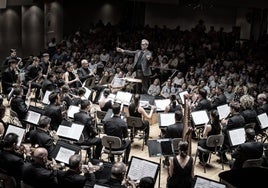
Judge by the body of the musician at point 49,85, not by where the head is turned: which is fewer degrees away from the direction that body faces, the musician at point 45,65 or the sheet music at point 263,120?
the sheet music

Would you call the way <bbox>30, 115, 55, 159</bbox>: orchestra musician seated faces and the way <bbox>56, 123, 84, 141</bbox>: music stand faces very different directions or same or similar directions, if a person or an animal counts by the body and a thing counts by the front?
very different directions

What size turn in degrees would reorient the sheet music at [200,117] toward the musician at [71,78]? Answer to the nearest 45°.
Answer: approximately 135° to its right

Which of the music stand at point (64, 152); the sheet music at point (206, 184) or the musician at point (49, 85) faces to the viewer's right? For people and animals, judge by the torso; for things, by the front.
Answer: the musician

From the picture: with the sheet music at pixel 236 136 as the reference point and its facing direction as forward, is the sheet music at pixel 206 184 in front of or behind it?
in front

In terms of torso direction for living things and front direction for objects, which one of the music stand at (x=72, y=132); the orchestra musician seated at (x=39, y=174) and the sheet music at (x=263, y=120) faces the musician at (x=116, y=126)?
the orchestra musician seated

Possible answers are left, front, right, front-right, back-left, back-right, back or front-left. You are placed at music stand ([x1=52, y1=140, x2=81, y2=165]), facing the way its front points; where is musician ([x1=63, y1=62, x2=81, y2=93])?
back-right

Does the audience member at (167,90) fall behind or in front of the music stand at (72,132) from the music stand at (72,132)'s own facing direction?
behind

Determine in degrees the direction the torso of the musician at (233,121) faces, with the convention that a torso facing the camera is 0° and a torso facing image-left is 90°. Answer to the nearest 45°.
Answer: approximately 90°

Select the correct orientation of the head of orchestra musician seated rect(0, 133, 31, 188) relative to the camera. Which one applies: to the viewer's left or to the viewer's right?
to the viewer's right

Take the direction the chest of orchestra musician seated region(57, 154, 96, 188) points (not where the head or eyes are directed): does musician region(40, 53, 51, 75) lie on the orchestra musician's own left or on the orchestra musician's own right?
on the orchestra musician's own left

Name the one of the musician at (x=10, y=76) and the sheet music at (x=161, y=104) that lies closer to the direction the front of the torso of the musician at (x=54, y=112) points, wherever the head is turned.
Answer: the sheet music

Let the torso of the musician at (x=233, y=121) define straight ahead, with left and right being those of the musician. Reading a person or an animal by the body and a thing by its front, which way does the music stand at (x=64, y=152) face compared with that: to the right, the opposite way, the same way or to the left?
to the left

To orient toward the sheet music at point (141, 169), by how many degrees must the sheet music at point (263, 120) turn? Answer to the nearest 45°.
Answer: approximately 90° to its right

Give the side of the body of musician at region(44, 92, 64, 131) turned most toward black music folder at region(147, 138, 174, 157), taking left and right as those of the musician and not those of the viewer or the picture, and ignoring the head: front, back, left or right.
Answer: right
